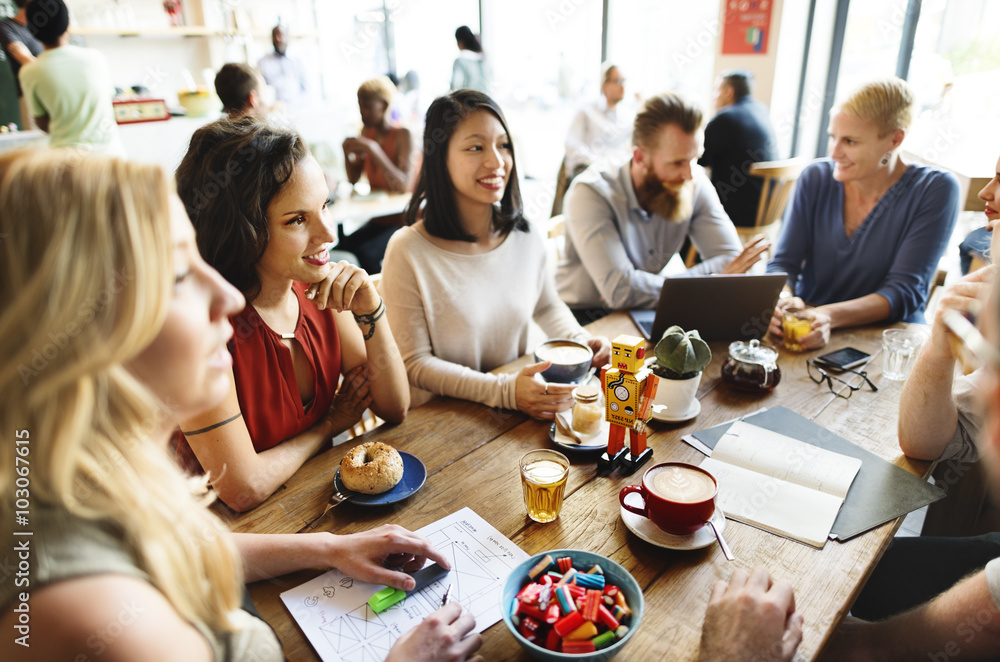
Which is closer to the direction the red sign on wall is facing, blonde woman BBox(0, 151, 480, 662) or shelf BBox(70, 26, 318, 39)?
the blonde woman

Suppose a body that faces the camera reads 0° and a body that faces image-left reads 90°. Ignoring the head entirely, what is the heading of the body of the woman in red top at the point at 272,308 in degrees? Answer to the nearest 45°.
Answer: approximately 315°

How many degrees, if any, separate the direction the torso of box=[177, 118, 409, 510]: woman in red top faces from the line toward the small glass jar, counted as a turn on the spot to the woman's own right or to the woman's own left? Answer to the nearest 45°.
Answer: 0° — they already face it

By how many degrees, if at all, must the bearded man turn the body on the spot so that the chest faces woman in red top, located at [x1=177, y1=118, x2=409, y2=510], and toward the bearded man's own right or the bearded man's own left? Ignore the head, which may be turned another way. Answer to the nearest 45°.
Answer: approximately 90° to the bearded man's own right

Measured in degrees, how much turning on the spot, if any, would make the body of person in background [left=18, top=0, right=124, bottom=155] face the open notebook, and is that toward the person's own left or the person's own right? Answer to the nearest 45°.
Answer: approximately 180°

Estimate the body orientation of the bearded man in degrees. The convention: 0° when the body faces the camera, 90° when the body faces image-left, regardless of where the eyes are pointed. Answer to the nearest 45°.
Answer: approximately 315°

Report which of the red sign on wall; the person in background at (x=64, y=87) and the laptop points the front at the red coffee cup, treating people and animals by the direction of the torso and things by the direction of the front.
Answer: the red sign on wall

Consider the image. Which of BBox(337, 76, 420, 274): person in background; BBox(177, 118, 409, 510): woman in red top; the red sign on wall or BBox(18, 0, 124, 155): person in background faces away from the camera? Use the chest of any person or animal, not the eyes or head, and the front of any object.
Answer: BBox(18, 0, 124, 155): person in background

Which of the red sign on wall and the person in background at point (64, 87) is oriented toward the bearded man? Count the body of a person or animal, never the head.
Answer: the red sign on wall

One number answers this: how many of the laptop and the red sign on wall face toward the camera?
1

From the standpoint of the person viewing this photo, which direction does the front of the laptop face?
facing away from the viewer and to the left of the viewer

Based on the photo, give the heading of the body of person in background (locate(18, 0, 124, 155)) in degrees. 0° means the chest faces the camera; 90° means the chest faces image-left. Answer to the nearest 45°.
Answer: approximately 180°

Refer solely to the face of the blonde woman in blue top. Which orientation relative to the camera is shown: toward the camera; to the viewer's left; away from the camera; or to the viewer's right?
to the viewer's left

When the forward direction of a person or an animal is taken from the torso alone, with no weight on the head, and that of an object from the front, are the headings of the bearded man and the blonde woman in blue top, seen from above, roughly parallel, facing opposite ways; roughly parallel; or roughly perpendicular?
roughly perpendicular

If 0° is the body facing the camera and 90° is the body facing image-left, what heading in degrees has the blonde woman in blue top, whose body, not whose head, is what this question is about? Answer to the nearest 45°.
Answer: approximately 45°

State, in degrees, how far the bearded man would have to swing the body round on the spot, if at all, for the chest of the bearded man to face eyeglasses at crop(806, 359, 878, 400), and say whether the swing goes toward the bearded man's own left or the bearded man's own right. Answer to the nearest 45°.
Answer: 0° — they already face it

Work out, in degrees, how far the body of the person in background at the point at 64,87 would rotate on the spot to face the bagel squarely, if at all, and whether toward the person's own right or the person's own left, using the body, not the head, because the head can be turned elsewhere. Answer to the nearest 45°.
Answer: approximately 180°

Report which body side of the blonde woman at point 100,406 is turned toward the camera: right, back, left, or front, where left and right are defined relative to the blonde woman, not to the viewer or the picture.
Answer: right

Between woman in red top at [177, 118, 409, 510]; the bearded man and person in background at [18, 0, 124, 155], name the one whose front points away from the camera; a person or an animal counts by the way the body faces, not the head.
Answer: the person in background
